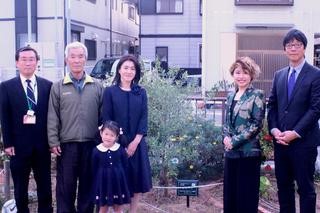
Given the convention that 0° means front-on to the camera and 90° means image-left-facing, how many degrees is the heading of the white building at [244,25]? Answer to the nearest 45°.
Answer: approximately 0°

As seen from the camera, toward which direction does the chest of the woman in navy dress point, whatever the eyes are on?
toward the camera

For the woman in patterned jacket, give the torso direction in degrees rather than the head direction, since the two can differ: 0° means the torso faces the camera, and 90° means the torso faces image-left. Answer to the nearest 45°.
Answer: approximately 45°

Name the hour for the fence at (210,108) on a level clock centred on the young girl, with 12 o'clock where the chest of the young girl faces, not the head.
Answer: The fence is roughly at 7 o'clock from the young girl.

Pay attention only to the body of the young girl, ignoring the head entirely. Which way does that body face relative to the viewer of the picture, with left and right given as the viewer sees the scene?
facing the viewer

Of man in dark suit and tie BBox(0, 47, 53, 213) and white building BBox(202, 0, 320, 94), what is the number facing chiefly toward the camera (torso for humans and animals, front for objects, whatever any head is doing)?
2

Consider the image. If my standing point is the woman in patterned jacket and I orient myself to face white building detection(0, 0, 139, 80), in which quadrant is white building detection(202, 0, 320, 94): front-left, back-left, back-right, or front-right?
front-right

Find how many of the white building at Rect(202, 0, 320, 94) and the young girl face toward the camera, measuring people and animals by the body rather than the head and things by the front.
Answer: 2

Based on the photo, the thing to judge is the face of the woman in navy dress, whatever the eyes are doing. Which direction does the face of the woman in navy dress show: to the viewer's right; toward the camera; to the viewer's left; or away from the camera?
toward the camera

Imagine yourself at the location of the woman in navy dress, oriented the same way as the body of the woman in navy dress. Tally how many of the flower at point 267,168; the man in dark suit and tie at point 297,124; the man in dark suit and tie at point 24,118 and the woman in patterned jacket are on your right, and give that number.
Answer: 1

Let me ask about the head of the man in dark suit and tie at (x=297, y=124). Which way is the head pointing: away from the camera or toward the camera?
toward the camera

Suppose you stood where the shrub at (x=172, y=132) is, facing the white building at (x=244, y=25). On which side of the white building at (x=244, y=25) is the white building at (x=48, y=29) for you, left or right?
left

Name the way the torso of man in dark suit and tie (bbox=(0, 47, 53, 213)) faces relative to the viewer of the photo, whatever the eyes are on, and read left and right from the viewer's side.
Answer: facing the viewer

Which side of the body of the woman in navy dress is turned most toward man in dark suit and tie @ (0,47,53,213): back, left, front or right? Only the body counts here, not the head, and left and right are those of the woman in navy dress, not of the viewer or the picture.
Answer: right

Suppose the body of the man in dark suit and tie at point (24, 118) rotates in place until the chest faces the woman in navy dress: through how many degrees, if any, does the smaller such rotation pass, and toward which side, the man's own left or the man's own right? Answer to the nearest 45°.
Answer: approximately 90° to the man's own left

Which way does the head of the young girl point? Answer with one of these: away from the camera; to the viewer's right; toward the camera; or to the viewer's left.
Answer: toward the camera

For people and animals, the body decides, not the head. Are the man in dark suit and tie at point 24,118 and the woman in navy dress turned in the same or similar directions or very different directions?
same or similar directions

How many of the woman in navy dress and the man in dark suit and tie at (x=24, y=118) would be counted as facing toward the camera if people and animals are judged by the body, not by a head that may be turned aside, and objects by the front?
2
